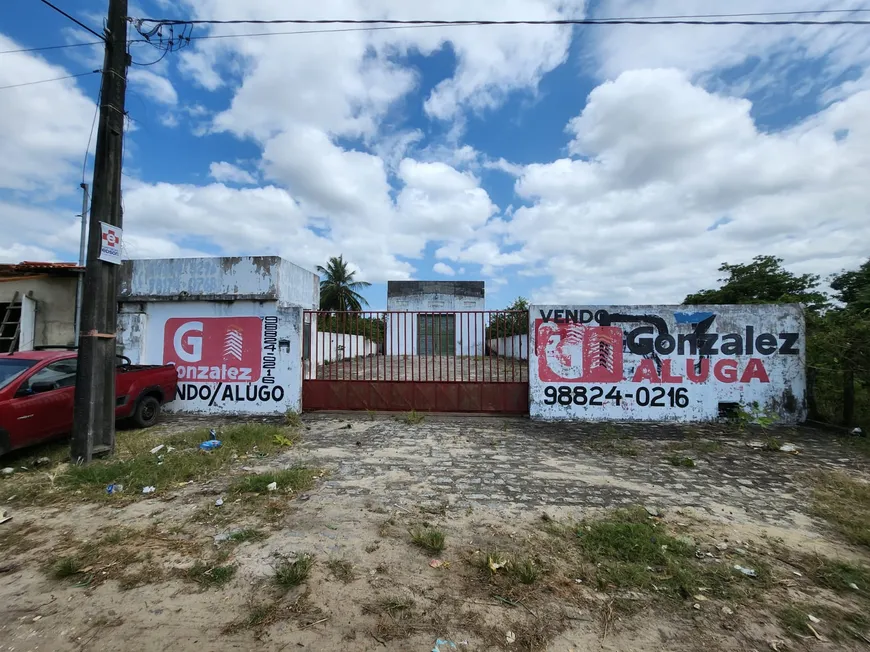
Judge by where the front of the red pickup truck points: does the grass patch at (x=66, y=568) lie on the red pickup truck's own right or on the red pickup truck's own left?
on the red pickup truck's own left

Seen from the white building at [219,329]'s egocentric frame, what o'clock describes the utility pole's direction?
The utility pole is roughly at 1 o'clock from the white building.

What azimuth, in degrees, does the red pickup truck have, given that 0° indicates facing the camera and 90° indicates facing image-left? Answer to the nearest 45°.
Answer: approximately 45°

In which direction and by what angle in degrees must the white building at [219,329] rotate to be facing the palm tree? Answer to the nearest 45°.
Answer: approximately 180°

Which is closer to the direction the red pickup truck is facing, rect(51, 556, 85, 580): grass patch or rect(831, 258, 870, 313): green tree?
the grass patch

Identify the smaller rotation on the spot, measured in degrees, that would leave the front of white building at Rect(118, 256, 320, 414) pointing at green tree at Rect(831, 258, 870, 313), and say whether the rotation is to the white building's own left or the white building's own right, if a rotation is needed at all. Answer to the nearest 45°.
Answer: approximately 90° to the white building's own left

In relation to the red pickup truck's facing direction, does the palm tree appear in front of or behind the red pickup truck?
behind

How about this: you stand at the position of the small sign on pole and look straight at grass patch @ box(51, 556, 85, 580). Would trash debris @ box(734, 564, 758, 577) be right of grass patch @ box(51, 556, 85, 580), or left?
left

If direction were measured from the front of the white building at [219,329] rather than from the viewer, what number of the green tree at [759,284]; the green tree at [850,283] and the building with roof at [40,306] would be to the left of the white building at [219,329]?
2

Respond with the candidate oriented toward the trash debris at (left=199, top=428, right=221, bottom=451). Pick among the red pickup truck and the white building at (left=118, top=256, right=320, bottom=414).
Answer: the white building

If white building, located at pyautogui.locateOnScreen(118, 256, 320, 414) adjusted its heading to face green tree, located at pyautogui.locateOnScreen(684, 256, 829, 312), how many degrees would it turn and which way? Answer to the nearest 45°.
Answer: approximately 90° to its left

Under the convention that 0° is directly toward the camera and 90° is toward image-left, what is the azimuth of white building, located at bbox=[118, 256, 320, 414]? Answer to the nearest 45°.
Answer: approximately 0°

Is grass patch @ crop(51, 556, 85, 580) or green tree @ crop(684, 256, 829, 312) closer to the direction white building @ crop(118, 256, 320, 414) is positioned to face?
the grass patch

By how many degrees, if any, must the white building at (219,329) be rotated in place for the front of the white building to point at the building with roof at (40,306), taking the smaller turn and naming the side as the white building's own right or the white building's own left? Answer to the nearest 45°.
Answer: approximately 135° to the white building's own right
